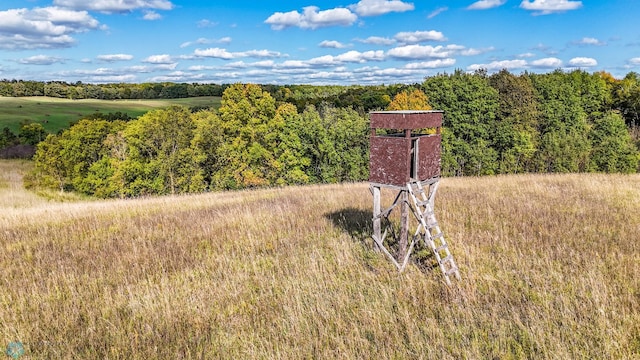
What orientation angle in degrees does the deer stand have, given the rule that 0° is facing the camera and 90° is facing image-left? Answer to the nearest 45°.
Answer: approximately 315°
